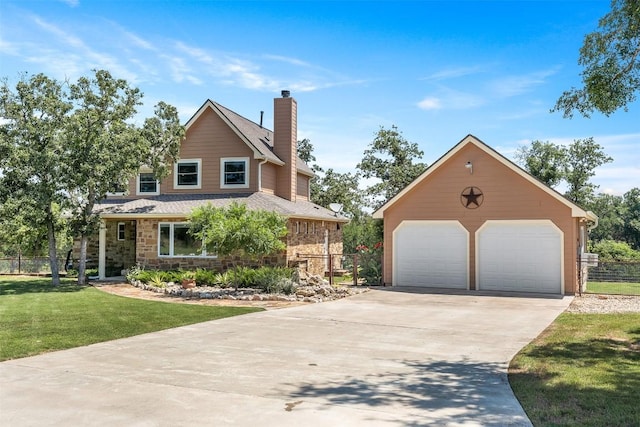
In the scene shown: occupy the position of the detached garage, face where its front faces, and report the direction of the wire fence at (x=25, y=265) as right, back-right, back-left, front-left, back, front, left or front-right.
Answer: right

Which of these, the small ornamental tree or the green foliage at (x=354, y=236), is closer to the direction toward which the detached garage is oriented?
the small ornamental tree

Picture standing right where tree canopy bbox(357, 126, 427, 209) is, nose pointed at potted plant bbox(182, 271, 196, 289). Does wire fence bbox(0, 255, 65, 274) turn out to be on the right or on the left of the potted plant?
right

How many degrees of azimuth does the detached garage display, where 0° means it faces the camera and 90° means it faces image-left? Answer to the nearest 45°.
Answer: approximately 0°

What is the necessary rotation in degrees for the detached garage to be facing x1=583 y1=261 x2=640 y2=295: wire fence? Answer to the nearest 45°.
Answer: approximately 135° to its left

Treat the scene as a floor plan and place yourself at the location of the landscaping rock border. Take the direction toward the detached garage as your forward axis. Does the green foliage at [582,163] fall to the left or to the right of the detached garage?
left

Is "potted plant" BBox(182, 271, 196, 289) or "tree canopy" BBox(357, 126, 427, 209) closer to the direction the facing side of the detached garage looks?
the potted plant

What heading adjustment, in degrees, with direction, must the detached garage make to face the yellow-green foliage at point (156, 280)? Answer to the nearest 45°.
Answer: approximately 90° to its right

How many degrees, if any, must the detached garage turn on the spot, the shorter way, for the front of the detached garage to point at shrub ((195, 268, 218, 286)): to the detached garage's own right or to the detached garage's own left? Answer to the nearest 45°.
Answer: approximately 90° to the detached garage's own right

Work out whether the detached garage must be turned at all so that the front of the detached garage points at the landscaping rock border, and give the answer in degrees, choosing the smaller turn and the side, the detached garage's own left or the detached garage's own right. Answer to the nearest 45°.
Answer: approximately 45° to the detached garage's own right

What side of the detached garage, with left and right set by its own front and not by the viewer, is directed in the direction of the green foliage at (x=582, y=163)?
back

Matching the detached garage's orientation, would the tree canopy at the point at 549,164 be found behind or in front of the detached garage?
behind
